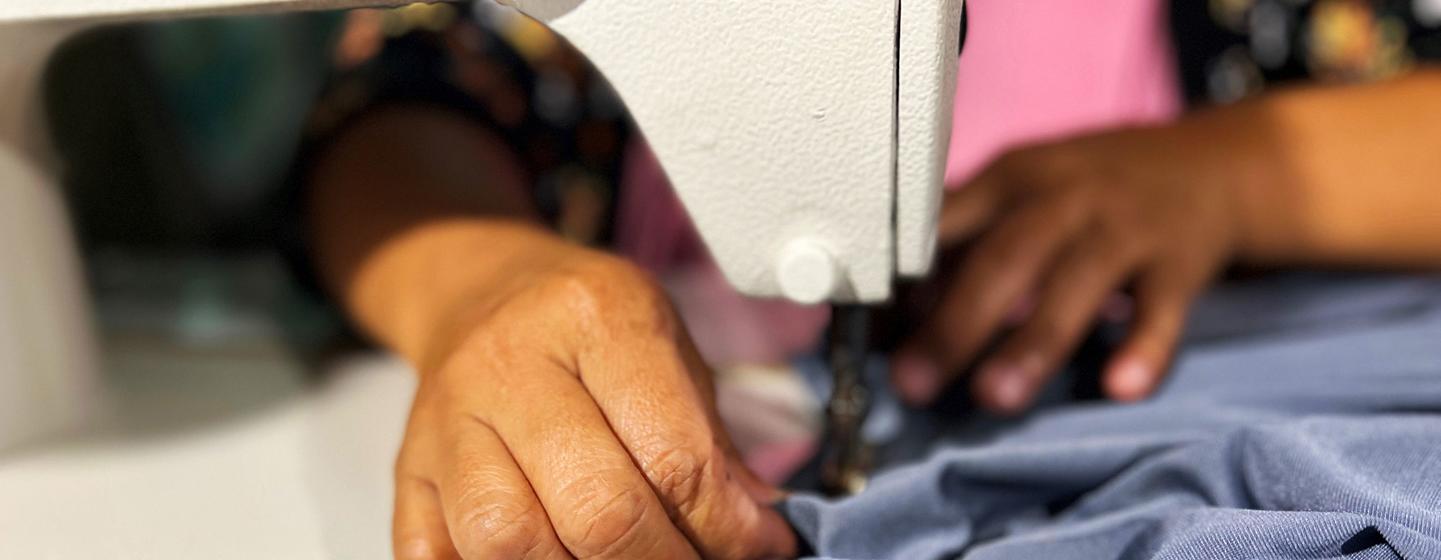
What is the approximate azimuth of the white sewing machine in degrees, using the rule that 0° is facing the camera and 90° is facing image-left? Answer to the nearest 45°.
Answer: approximately 180°
